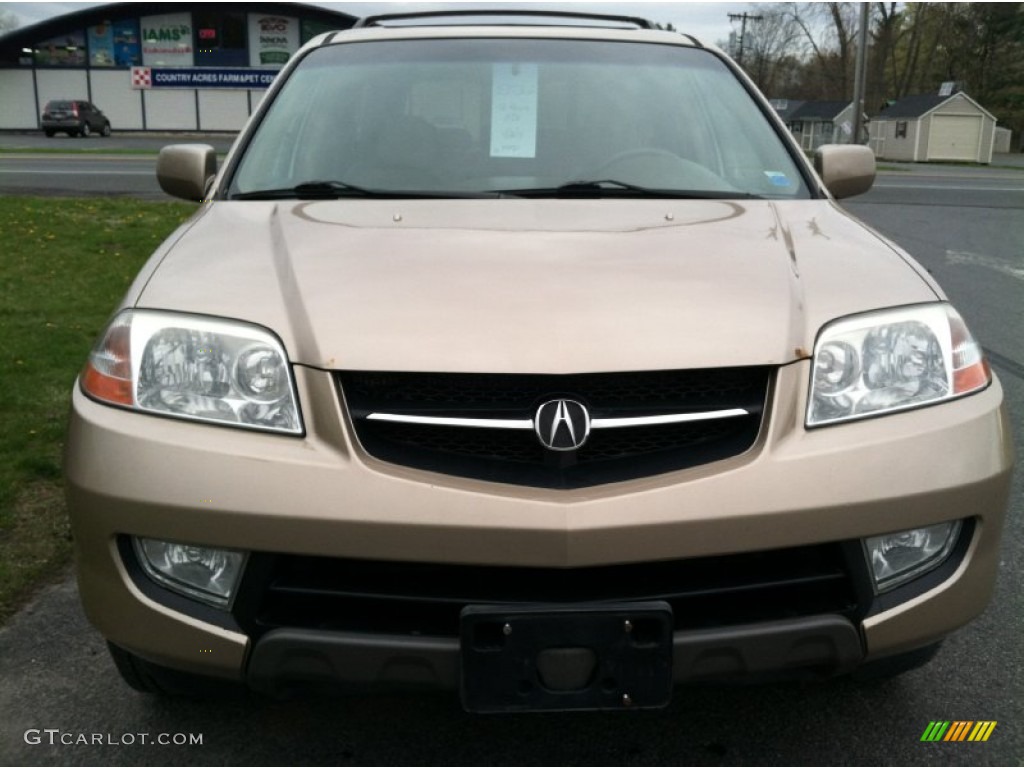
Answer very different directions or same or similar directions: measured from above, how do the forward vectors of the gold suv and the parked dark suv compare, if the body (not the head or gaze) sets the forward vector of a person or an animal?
very different directions

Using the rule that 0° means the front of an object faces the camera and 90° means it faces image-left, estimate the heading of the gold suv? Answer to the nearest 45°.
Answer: approximately 0°

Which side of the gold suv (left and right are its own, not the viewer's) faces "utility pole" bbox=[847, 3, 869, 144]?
back

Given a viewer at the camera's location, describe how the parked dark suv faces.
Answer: facing away from the viewer and to the right of the viewer

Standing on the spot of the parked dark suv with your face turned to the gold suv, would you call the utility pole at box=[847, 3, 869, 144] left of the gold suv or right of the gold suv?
left

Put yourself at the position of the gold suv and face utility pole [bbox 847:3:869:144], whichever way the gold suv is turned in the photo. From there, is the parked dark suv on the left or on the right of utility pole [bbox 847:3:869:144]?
left

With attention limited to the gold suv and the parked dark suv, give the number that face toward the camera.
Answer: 1

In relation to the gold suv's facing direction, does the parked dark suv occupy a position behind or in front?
behind
